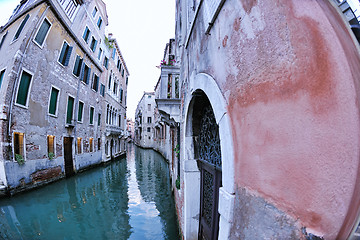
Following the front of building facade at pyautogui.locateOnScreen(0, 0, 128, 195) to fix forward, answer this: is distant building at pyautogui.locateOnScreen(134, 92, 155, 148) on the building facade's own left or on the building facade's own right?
on the building facade's own left

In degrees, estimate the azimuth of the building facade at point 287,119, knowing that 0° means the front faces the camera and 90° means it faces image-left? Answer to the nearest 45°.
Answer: approximately 45°

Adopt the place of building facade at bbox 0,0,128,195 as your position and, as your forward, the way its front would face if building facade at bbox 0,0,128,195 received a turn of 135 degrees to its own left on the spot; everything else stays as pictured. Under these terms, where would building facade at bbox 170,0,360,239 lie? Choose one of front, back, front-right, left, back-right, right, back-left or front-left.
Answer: back

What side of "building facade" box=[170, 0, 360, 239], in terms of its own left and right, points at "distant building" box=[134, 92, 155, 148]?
right

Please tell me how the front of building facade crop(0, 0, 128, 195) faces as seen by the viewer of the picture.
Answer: facing the viewer and to the right of the viewer
